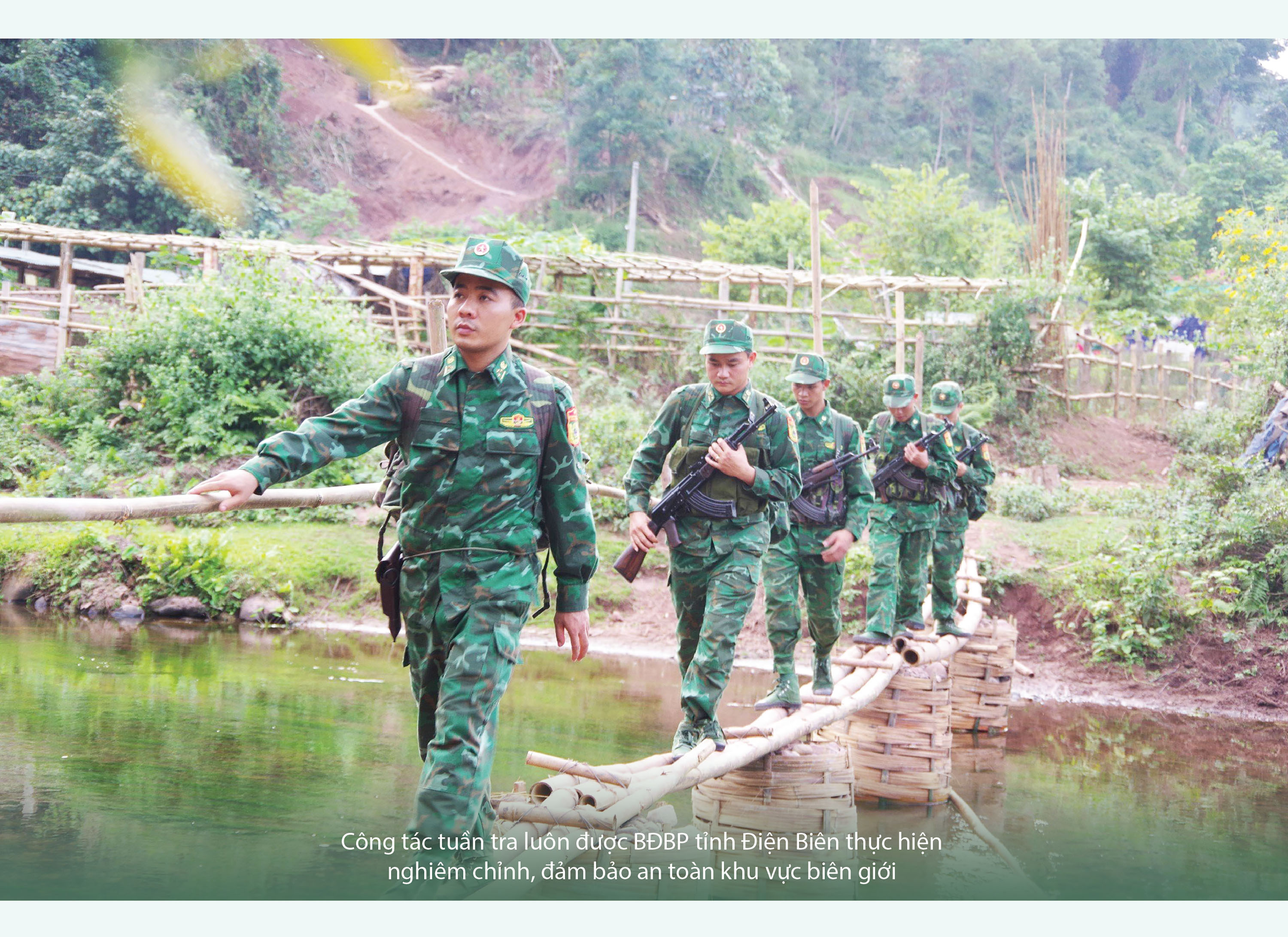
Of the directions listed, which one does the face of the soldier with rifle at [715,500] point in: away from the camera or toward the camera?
toward the camera

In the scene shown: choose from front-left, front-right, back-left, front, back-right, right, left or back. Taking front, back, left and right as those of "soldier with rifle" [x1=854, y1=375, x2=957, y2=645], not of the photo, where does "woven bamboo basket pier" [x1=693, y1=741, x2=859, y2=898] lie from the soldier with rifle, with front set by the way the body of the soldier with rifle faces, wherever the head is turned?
front-left

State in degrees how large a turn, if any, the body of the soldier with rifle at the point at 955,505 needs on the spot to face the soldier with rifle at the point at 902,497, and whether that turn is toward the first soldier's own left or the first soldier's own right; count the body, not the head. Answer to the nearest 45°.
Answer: approximately 45° to the first soldier's own left

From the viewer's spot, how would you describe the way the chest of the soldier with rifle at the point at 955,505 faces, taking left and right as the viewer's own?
facing the viewer and to the left of the viewer

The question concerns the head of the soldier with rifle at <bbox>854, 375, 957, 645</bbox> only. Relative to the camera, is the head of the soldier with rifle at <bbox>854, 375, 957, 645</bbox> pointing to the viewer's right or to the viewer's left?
to the viewer's left

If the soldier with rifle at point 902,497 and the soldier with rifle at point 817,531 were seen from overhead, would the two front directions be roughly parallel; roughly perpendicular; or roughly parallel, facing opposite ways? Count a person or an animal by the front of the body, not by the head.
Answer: roughly parallel

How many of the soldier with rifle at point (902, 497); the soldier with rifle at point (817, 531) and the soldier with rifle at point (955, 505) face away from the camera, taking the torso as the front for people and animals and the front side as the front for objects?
0

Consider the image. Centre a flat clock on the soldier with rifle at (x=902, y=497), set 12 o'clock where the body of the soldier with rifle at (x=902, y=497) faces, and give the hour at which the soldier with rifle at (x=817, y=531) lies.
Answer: the soldier with rifle at (x=817, y=531) is roughly at 11 o'clock from the soldier with rifle at (x=902, y=497).

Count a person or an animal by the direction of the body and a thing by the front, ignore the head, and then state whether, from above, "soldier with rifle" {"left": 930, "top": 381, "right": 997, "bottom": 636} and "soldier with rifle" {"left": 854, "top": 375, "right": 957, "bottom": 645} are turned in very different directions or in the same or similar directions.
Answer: same or similar directions

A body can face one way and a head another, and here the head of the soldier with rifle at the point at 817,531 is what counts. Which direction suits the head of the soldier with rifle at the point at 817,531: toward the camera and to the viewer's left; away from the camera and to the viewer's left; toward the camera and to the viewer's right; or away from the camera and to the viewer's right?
toward the camera and to the viewer's left

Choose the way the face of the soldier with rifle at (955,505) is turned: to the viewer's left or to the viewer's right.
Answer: to the viewer's left

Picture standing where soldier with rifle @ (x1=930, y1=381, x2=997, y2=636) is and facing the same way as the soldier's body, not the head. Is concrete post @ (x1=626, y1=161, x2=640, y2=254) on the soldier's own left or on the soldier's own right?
on the soldier's own right

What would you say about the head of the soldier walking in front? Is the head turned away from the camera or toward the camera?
toward the camera
